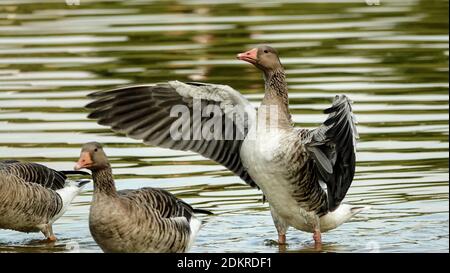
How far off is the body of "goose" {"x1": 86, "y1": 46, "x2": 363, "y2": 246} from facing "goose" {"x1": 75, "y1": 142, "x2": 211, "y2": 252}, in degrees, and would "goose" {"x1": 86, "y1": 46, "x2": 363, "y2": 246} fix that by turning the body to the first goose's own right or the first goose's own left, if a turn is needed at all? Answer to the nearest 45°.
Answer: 0° — it already faces it

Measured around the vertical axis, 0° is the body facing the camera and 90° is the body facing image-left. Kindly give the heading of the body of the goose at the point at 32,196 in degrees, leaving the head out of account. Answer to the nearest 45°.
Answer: approximately 90°

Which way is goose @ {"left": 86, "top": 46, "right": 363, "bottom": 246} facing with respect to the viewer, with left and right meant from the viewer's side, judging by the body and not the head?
facing the viewer and to the left of the viewer

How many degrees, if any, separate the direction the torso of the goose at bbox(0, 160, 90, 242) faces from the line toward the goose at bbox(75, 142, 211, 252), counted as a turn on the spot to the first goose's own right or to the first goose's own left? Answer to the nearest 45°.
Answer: approximately 135° to the first goose's own left

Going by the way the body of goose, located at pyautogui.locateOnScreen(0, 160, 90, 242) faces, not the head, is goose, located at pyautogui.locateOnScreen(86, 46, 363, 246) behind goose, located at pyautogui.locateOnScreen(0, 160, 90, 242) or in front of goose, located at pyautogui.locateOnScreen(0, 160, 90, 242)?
behind
